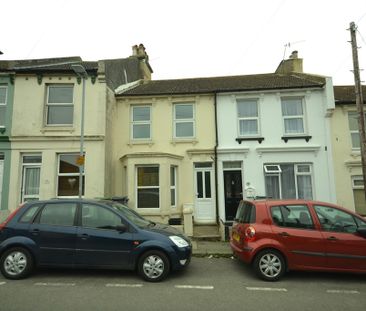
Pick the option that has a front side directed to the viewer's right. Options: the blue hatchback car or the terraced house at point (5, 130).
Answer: the blue hatchback car

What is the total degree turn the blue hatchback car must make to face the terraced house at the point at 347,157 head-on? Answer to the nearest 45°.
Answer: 0° — it already faces it

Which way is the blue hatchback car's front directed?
to the viewer's right

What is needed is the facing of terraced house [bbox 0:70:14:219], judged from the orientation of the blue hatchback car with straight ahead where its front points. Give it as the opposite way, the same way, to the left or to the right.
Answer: to the right

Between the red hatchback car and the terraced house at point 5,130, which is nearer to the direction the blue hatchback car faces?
the red hatchback car

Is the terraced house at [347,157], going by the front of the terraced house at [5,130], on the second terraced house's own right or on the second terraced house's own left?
on the second terraced house's own left

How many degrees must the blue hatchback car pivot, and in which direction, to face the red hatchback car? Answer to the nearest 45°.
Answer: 0° — it already faces it

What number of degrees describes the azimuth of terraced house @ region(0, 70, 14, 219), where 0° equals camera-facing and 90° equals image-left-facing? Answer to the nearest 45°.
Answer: approximately 0°

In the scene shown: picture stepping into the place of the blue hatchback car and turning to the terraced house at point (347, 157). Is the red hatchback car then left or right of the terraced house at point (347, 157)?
right

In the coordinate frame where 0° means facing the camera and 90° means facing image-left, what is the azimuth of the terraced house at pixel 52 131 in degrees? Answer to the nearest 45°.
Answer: approximately 0°

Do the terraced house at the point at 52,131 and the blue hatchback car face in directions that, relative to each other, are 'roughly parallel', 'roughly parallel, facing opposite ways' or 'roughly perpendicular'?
roughly perpendicular
